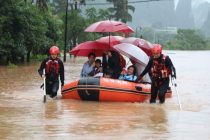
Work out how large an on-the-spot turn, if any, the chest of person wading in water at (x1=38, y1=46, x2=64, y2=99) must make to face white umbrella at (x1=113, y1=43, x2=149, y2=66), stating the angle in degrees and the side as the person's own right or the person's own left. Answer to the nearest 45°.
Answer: approximately 90° to the person's own left

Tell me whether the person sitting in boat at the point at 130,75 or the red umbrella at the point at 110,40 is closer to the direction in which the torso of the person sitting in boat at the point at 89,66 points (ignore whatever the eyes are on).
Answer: the person sitting in boat

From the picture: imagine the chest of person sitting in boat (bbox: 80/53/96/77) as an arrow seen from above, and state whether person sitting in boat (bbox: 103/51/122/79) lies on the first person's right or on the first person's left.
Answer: on the first person's left

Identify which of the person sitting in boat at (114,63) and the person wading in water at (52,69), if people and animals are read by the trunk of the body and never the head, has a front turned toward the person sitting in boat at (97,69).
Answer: the person sitting in boat at (114,63)

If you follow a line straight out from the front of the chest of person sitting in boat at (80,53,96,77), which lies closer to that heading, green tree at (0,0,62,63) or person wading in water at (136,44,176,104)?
the person wading in water

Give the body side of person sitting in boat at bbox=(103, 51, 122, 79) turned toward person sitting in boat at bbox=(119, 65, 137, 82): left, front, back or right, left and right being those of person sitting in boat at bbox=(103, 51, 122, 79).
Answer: left
